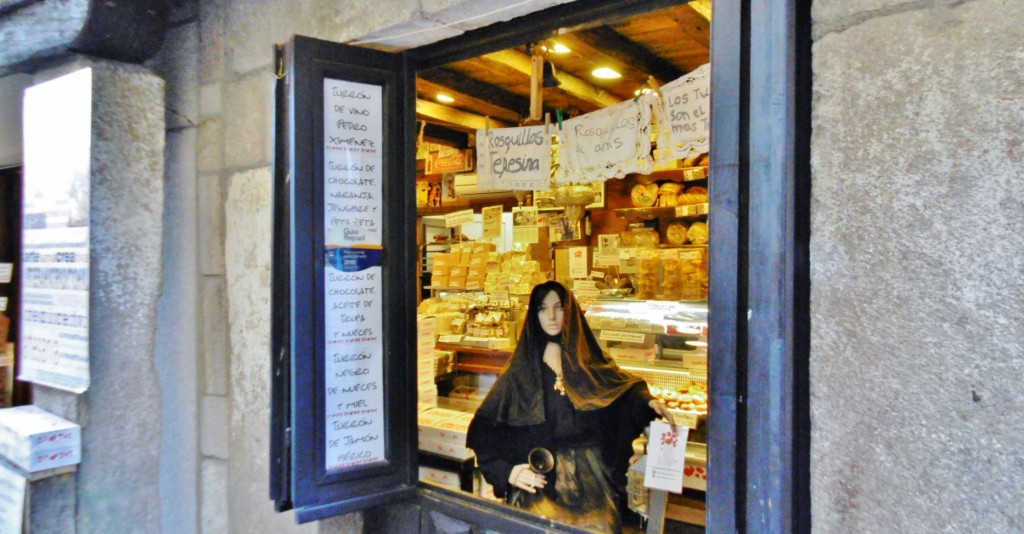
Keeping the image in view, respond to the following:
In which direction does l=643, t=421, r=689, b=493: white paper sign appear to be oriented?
toward the camera

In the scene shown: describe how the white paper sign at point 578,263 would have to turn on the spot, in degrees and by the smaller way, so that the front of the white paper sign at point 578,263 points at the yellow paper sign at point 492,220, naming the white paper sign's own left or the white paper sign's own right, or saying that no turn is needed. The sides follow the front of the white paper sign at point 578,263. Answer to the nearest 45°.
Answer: approximately 45° to the white paper sign's own right

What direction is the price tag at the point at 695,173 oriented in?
toward the camera

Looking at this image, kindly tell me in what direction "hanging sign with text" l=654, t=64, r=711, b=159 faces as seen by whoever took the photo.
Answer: facing the viewer and to the left of the viewer

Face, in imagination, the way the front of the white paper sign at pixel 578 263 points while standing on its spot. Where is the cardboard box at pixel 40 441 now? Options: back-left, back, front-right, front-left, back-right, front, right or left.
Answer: front-right

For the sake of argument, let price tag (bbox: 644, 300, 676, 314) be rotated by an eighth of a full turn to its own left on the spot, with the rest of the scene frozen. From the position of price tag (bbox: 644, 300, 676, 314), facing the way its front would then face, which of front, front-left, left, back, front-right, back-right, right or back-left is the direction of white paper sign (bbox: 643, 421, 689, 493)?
front-right

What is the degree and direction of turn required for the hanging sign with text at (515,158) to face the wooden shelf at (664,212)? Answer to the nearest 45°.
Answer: approximately 135° to its left

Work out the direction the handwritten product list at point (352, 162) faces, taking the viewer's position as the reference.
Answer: facing the viewer

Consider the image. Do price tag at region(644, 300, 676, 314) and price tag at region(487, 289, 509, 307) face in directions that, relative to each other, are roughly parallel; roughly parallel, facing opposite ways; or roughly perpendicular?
roughly parallel

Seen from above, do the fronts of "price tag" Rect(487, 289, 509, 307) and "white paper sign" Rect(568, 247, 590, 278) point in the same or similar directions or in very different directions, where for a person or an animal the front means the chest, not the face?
same or similar directions

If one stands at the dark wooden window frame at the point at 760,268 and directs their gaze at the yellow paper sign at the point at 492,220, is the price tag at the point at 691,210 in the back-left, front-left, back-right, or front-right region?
front-right

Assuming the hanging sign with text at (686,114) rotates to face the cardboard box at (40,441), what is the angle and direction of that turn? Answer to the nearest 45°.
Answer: approximately 45° to its right

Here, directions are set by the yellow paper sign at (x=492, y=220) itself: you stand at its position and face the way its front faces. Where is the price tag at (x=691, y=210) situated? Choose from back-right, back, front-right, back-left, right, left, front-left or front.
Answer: left
